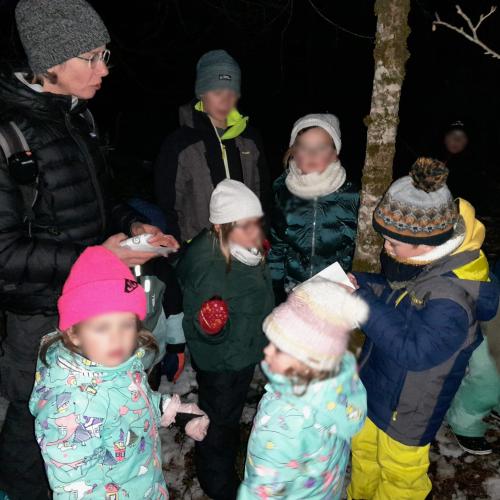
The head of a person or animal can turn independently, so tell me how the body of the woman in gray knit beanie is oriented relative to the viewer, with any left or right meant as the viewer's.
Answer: facing to the right of the viewer

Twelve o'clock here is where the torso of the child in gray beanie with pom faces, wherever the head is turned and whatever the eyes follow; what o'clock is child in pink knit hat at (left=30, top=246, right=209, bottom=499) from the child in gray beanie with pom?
The child in pink knit hat is roughly at 12 o'clock from the child in gray beanie with pom.

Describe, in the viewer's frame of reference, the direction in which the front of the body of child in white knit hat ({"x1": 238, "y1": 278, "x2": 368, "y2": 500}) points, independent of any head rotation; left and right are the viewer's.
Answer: facing to the left of the viewer

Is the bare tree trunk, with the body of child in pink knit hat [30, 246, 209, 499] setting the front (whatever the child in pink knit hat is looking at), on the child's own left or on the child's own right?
on the child's own left

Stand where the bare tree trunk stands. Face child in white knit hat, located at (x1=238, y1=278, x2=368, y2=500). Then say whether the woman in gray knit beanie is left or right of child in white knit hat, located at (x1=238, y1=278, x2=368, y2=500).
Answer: right

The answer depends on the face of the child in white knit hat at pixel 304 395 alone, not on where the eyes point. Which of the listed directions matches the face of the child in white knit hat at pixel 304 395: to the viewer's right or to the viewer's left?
to the viewer's left

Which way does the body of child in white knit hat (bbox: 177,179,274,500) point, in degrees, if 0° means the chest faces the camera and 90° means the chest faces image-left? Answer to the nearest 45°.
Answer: approximately 315°

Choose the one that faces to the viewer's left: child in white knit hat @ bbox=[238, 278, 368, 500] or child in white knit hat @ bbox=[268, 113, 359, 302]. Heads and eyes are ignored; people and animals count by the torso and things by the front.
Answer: child in white knit hat @ bbox=[238, 278, 368, 500]

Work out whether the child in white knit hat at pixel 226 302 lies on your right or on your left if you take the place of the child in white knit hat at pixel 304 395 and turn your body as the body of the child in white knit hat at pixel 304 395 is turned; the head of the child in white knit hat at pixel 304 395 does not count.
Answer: on your right
